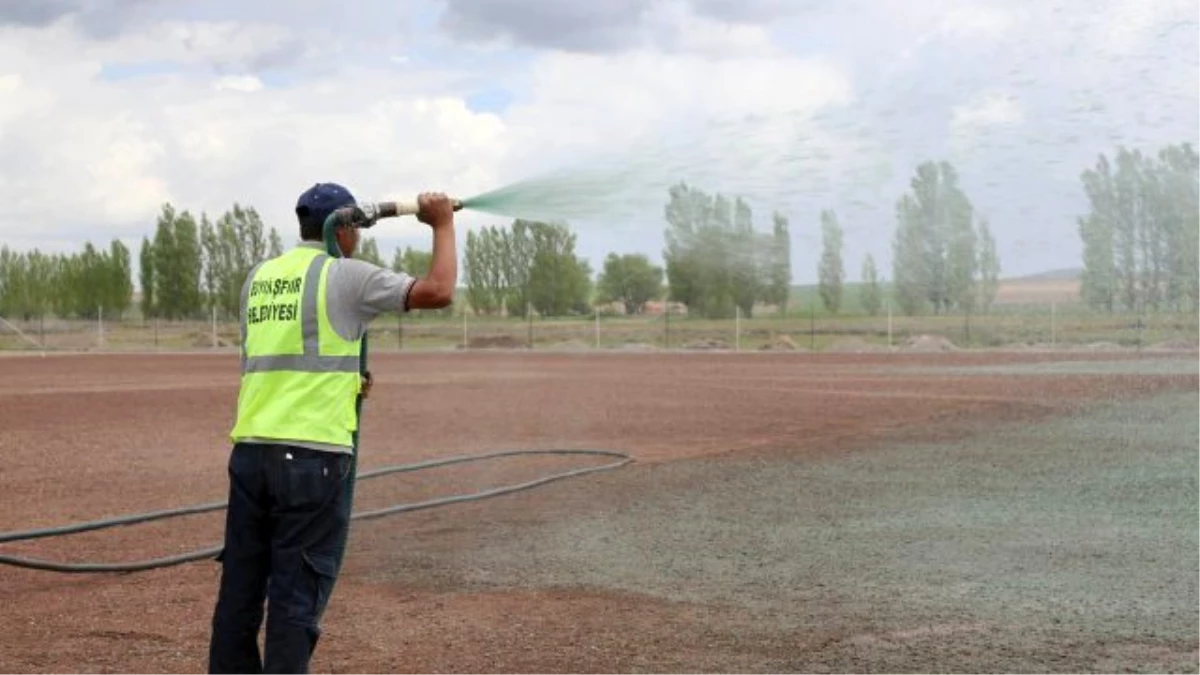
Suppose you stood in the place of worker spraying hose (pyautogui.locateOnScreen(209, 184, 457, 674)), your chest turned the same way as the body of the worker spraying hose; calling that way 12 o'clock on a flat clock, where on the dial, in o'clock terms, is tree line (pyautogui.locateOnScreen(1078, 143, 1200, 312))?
The tree line is roughly at 12 o'clock from the worker spraying hose.

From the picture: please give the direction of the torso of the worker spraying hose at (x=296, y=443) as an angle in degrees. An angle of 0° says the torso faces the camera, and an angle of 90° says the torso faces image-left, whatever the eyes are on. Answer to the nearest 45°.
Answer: approximately 225°

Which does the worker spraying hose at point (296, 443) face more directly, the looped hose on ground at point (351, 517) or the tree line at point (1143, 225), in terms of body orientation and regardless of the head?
the tree line

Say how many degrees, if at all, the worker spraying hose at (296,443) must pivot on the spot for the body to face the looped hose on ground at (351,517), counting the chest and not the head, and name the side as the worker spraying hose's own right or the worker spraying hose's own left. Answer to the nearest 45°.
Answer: approximately 45° to the worker spraying hose's own left
